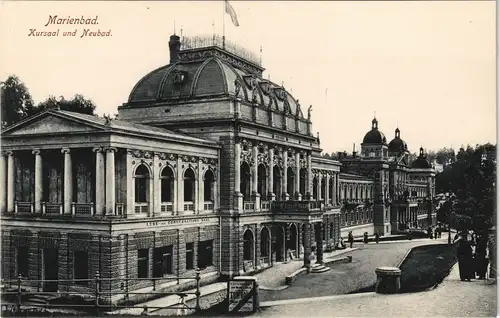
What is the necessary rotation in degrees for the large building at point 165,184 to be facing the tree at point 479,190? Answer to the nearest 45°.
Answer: approximately 45° to its left
